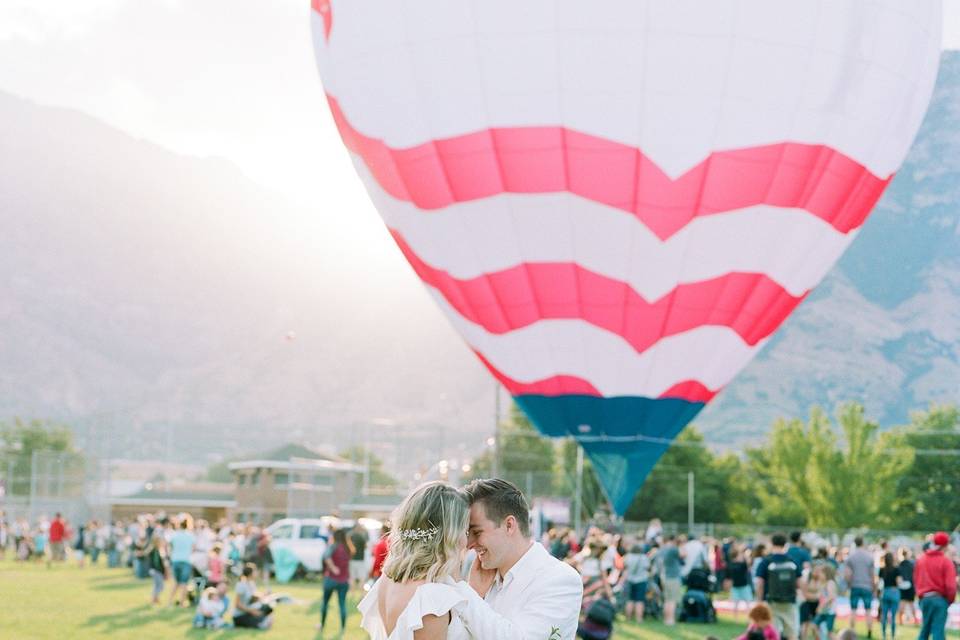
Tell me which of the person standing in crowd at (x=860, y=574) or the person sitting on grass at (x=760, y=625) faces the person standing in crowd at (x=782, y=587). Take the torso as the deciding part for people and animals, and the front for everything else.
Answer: the person sitting on grass

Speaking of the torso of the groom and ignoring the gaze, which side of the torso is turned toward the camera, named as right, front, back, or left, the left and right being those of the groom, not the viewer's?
left

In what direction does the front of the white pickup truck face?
to the viewer's left

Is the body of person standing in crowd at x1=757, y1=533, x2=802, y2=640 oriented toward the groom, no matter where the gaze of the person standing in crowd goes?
no

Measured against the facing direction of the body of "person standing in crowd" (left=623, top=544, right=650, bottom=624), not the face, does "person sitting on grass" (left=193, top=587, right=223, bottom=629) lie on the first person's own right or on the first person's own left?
on the first person's own left

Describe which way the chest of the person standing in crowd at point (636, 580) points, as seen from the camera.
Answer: away from the camera

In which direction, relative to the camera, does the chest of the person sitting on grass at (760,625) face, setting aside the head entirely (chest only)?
away from the camera

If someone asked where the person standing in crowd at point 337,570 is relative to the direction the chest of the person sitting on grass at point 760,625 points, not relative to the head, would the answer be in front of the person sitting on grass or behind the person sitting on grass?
in front

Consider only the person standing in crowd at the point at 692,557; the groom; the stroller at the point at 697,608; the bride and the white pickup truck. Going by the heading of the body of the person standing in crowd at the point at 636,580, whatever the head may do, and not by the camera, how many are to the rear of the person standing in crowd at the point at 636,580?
2

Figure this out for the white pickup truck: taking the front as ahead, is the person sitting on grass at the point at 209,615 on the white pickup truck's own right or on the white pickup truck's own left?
on the white pickup truck's own left
